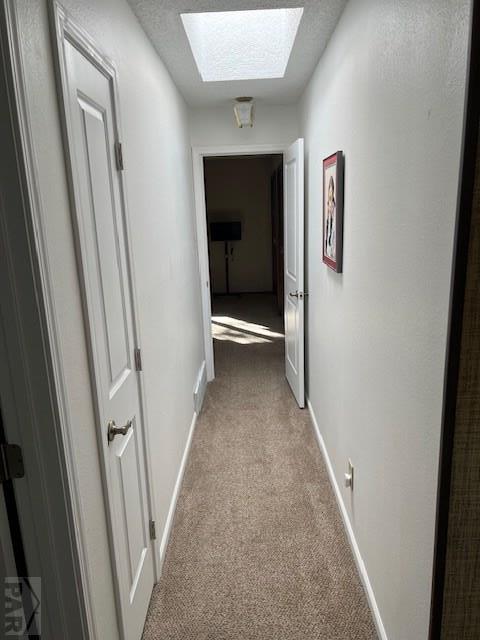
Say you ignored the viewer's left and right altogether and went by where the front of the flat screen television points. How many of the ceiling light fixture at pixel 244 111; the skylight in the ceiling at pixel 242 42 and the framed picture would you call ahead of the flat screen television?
3

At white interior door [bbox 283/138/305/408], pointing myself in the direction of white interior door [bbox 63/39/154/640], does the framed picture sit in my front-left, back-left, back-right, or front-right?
front-left

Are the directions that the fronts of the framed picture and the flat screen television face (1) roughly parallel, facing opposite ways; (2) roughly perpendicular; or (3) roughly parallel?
roughly perpendicular

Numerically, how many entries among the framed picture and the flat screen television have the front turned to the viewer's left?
1

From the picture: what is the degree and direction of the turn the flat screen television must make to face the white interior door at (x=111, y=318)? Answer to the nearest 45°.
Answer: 0° — it already faces it

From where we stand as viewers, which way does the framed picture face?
facing to the left of the viewer

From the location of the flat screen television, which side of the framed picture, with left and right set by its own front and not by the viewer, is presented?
right

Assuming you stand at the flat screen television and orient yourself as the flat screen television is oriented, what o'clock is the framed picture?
The framed picture is roughly at 12 o'clock from the flat screen television.

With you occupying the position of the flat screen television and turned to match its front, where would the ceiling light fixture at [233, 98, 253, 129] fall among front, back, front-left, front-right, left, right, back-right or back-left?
front

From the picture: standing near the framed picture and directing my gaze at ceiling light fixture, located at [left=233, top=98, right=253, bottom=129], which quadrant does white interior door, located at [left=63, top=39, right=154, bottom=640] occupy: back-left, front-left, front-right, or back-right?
back-left

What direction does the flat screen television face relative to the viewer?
toward the camera

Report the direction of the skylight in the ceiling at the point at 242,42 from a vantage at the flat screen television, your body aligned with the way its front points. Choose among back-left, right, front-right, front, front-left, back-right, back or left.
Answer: front

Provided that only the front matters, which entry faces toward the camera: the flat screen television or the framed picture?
the flat screen television

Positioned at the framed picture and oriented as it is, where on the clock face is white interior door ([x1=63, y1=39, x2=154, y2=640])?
The white interior door is roughly at 10 o'clock from the framed picture.
